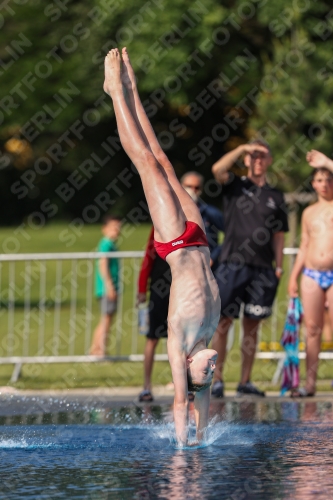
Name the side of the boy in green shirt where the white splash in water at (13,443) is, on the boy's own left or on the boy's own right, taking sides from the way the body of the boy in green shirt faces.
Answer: on the boy's own right
